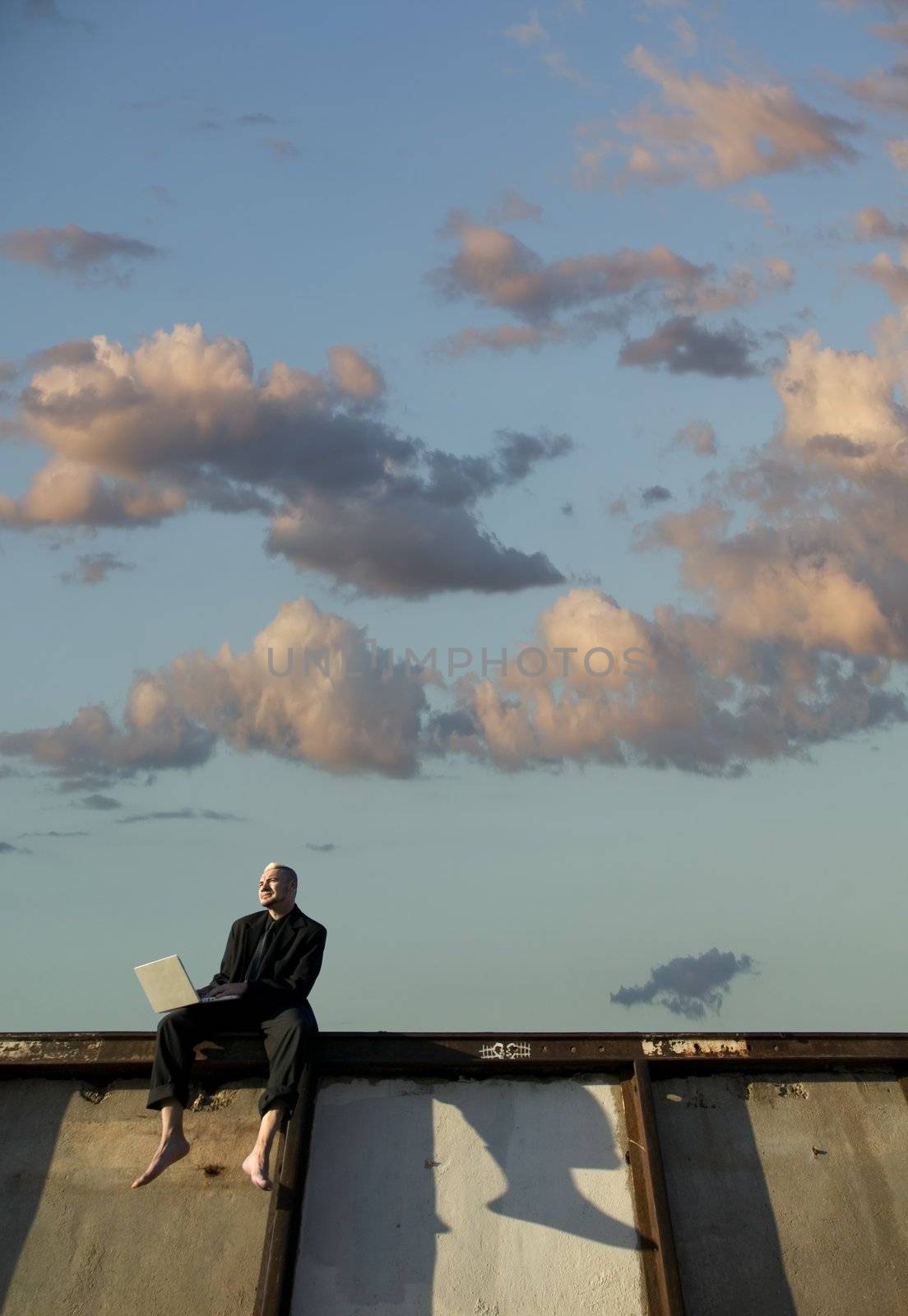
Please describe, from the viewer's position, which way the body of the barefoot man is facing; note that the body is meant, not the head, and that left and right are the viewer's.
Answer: facing the viewer and to the left of the viewer

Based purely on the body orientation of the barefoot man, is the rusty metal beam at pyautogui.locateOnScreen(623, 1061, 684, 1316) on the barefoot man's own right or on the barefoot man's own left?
on the barefoot man's own left
